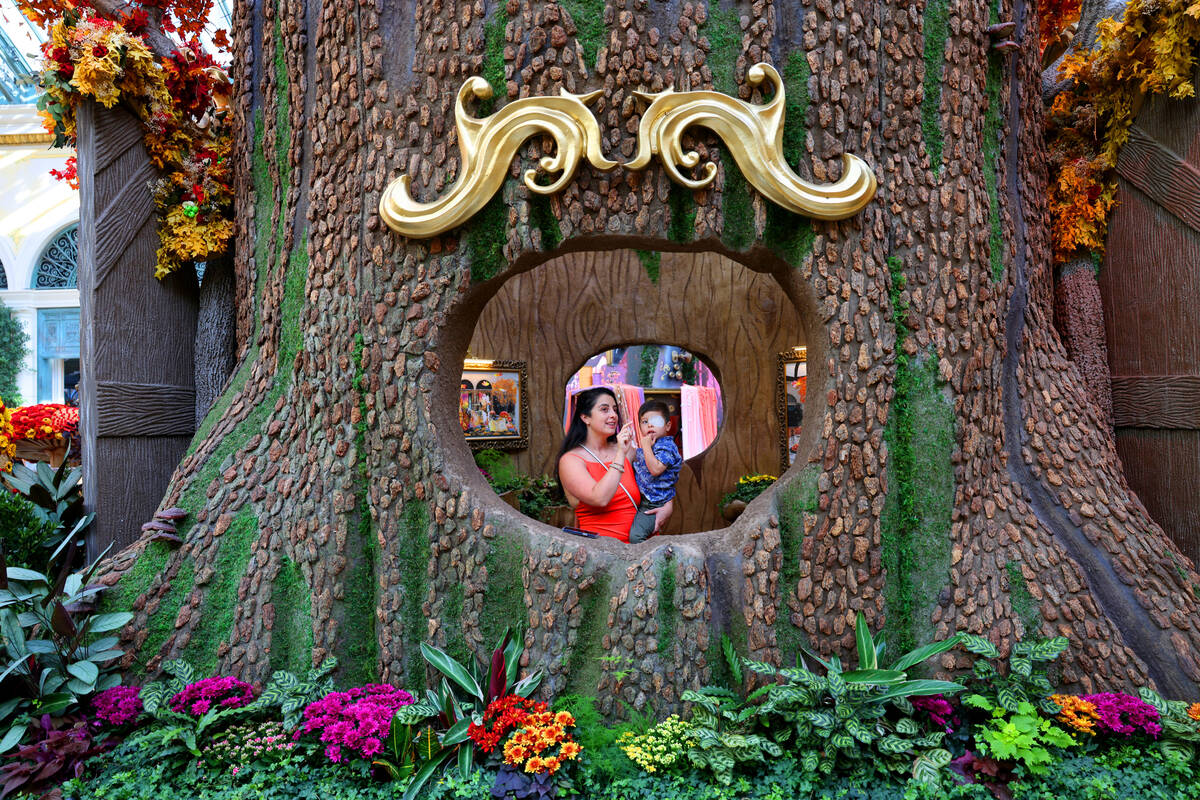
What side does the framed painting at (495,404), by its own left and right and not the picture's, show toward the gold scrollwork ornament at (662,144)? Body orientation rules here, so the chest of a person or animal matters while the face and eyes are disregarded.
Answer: front

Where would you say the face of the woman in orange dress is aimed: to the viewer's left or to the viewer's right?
to the viewer's right

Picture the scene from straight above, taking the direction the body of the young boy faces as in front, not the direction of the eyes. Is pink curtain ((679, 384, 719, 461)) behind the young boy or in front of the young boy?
behind

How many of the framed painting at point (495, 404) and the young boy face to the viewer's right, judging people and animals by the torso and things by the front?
0

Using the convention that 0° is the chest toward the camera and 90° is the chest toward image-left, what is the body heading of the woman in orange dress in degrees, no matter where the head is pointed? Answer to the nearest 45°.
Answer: approximately 315°

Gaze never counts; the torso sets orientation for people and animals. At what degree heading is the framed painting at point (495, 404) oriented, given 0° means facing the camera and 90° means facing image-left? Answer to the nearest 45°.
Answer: approximately 0°

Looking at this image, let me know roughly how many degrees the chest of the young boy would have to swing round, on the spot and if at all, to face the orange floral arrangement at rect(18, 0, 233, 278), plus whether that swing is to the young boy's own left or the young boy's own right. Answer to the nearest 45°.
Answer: approximately 45° to the young boy's own right

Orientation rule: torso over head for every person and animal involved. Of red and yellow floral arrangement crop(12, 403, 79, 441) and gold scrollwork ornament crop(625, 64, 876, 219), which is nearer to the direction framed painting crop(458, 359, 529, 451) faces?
the gold scrollwork ornament

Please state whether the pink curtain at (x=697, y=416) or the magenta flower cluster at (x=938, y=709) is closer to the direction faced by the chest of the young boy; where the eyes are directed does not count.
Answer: the magenta flower cluster

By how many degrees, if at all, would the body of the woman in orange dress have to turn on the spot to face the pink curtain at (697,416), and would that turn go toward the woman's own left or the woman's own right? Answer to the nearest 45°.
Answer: approximately 135° to the woman's own left

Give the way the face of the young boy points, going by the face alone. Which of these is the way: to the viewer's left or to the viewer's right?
to the viewer's left

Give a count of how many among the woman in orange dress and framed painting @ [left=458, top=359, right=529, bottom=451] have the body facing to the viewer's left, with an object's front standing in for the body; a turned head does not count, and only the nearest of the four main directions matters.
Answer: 0

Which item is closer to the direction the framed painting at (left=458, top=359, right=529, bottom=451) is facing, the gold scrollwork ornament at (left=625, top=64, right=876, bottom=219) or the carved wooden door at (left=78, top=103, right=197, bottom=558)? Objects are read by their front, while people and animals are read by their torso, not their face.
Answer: the gold scrollwork ornament

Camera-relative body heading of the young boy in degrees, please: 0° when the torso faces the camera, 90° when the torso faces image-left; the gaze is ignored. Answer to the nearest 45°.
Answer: approximately 45°
